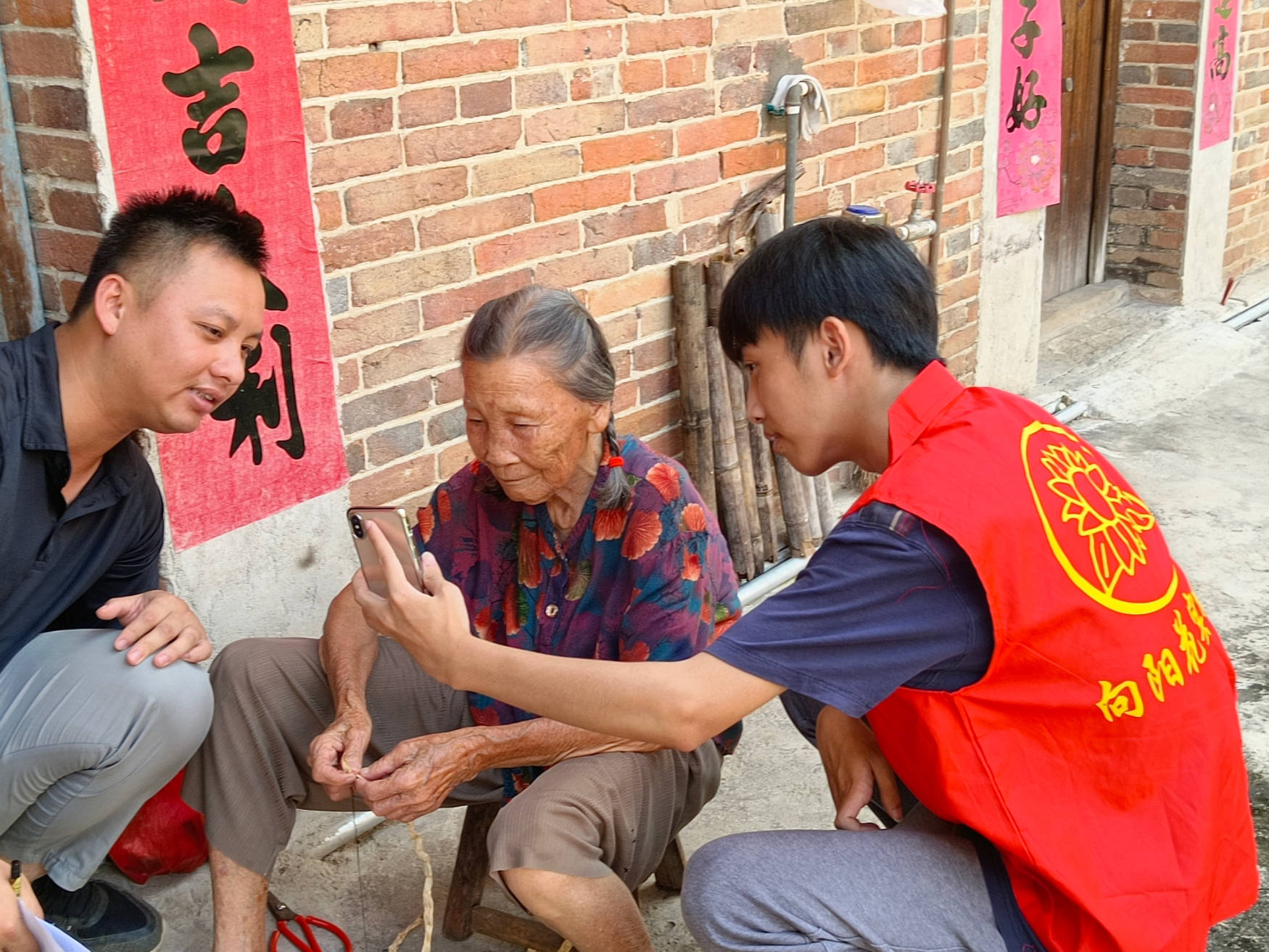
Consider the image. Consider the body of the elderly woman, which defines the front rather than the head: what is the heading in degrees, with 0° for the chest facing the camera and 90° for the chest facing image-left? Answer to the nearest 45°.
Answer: approximately 45°

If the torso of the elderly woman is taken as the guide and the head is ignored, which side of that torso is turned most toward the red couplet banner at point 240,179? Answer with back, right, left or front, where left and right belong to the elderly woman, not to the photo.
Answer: right

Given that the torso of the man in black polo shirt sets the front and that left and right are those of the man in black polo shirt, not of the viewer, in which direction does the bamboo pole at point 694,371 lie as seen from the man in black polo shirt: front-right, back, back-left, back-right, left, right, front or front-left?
left

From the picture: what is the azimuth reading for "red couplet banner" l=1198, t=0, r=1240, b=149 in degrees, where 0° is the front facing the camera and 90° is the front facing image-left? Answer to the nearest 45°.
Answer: approximately 315°

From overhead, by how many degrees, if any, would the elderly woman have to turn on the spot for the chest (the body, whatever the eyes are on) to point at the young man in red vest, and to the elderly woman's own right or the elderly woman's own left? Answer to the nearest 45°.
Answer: approximately 90° to the elderly woman's own left

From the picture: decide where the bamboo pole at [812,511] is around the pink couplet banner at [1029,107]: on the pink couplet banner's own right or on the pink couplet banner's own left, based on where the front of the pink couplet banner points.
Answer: on the pink couplet banner's own right

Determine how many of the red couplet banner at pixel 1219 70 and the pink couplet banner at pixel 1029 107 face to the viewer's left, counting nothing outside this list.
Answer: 0

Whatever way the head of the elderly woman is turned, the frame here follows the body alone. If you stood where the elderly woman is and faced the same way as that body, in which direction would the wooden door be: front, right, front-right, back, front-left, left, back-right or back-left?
back

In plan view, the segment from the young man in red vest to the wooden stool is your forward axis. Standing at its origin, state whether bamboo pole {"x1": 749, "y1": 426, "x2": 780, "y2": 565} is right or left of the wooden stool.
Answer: right

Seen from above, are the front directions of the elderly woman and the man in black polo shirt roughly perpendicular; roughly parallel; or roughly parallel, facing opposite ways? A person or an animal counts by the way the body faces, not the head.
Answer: roughly perpendicular

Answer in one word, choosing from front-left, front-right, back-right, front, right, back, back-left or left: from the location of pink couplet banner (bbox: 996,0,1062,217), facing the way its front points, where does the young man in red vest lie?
front-right

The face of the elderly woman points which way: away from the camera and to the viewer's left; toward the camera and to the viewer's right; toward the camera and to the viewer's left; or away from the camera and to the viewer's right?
toward the camera and to the viewer's left

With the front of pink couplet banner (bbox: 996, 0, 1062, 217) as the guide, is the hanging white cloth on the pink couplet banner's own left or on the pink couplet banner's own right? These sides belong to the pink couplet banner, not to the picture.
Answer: on the pink couplet banner's own right

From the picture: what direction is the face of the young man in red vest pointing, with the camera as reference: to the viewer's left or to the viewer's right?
to the viewer's left

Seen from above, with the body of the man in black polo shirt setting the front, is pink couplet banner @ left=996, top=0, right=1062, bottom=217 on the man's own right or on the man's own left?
on the man's own left
